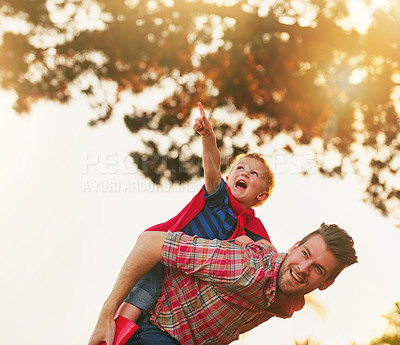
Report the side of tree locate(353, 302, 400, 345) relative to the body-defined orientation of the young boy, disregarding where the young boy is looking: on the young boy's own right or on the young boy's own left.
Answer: on the young boy's own left

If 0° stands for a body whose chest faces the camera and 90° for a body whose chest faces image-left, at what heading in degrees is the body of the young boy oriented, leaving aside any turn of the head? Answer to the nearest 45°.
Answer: approximately 315°
